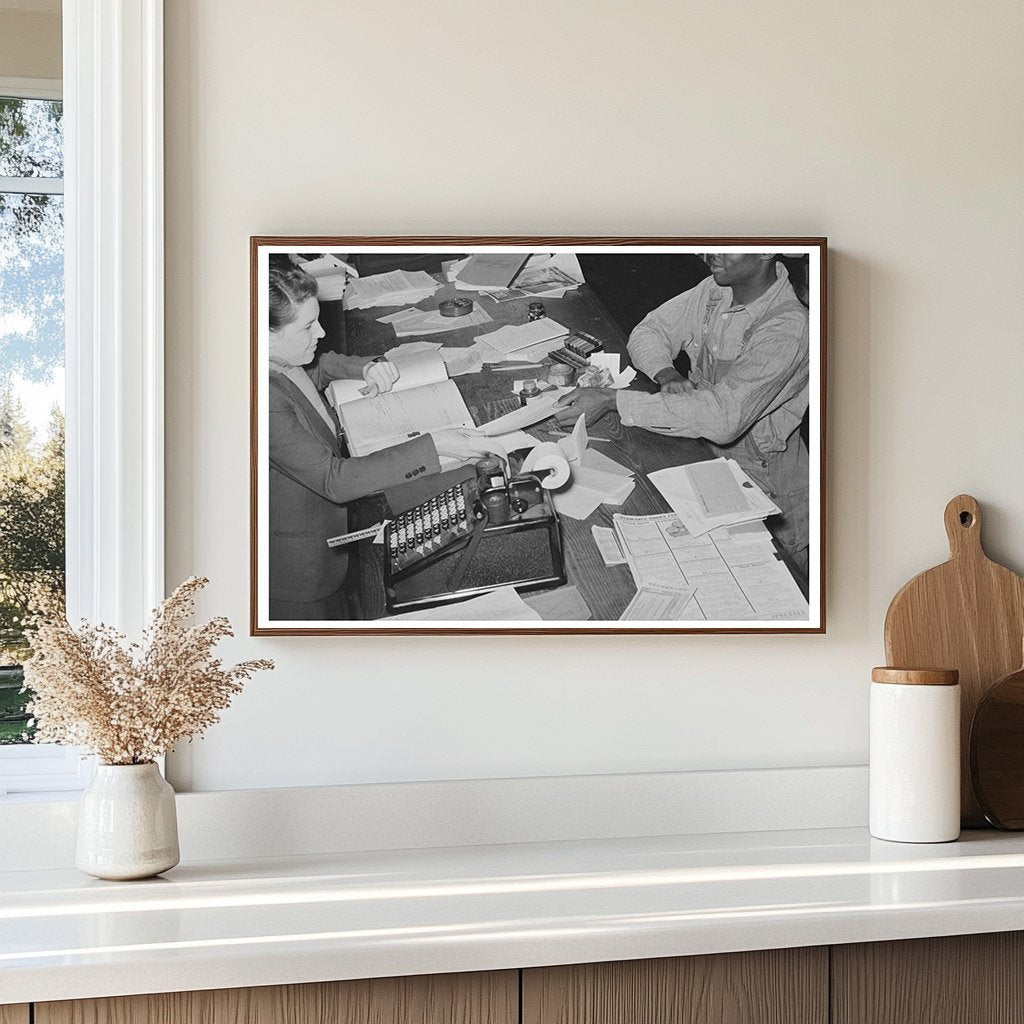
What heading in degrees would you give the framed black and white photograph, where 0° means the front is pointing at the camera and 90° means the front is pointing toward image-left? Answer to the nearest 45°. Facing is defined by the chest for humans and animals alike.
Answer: approximately 0°
